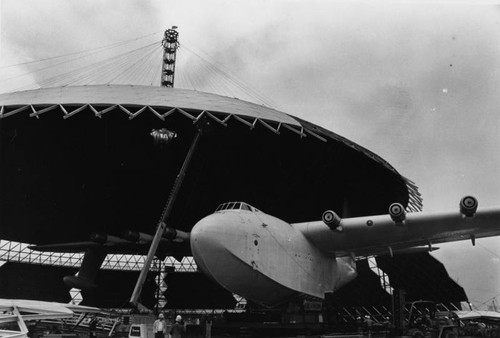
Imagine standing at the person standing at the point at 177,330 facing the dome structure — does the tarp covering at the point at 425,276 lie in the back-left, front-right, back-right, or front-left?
front-right

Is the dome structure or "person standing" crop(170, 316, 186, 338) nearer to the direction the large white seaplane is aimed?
the person standing

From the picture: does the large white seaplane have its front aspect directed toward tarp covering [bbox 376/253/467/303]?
no

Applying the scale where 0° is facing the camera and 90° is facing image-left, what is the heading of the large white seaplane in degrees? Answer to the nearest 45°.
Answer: approximately 45°

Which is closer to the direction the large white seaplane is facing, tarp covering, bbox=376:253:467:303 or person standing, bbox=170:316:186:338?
the person standing

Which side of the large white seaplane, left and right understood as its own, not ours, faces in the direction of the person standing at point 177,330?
front
